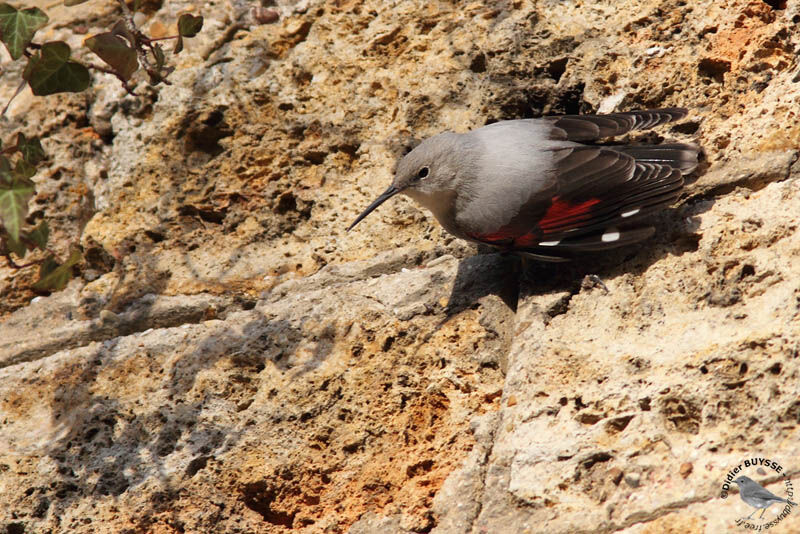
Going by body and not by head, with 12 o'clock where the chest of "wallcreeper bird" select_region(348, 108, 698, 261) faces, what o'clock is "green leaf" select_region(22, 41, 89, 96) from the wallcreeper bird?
The green leaf is roughly at 12 o'clock from the wallcreeper bird.

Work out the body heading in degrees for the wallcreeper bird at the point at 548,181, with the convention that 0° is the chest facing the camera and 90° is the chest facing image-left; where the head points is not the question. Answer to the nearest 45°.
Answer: approximately 90°

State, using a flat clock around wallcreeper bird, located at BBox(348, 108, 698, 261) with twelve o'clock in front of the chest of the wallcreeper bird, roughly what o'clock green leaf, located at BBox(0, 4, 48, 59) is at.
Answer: The green leaf is roughly at 12 o'clock from the wallcreeper bird.

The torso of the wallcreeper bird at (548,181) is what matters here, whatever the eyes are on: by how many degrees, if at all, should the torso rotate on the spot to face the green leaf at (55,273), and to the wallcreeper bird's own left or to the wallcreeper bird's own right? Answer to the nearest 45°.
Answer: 0° — it already faces it

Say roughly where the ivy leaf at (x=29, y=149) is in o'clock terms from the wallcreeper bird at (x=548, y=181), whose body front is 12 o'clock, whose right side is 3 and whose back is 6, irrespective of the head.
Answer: The ivy leaf is roughly at 12 o'clock from the wallcreeper bird.

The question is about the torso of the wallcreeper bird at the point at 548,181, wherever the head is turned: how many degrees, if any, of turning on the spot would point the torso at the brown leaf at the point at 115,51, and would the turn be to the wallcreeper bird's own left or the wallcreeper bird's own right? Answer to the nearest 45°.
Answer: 0° — it already faces it
